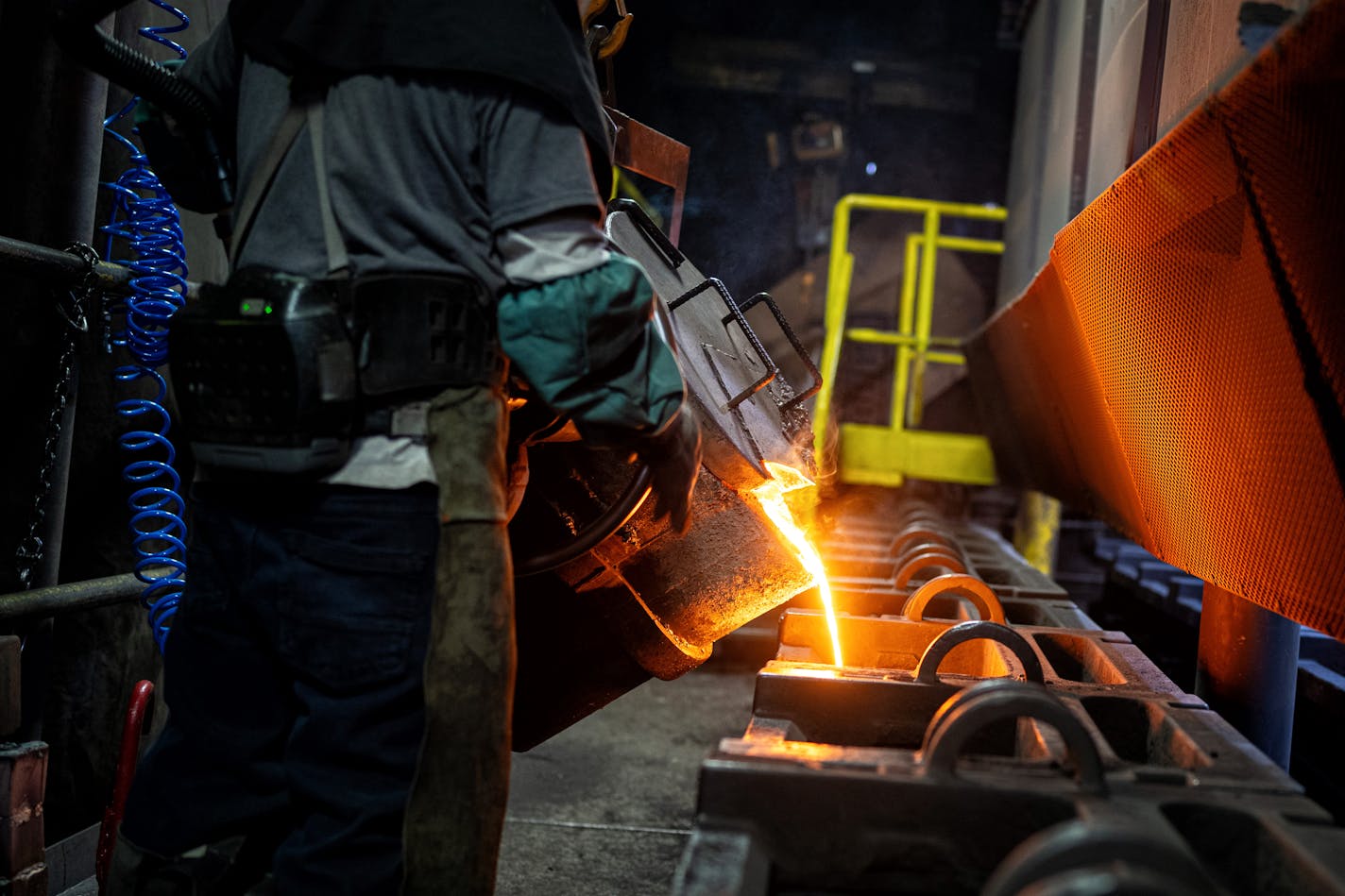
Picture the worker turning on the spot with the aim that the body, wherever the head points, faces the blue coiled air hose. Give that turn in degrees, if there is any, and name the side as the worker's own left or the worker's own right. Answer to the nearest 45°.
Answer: approximately 90° to the worker's own left

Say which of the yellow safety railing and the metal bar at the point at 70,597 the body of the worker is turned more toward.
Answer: the yellow safety railing

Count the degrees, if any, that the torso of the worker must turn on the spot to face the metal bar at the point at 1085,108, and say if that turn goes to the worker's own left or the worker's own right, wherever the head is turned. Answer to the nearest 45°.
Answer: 0° — they already face it

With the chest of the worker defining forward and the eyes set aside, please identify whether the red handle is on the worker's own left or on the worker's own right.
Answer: on the worker's own left

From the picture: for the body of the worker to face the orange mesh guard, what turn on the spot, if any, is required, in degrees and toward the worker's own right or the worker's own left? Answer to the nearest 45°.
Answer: approximately 45° to the worker's own right

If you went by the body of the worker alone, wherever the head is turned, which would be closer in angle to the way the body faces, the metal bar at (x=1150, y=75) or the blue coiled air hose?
the metal bar

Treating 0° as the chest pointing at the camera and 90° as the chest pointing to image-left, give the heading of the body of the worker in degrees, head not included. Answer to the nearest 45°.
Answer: approximately 225°
